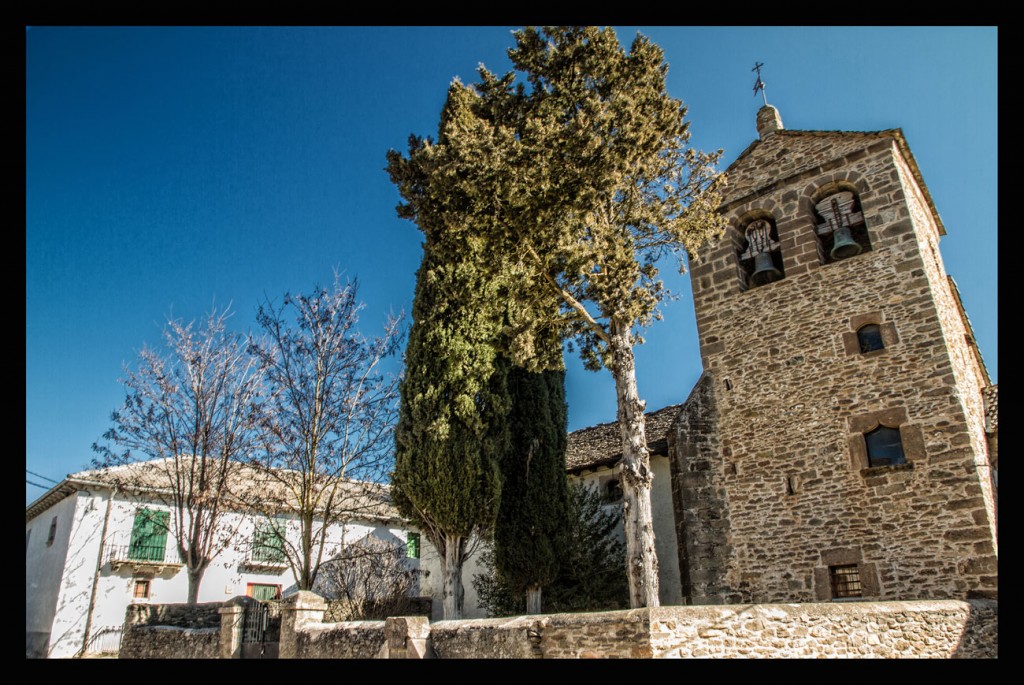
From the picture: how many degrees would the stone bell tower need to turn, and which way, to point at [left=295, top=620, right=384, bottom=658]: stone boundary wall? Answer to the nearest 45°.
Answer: approximately 45° to its right

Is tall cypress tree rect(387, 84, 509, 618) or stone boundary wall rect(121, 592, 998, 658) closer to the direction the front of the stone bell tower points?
the stone boundary wall

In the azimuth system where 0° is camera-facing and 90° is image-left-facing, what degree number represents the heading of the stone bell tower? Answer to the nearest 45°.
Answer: approximately 0°

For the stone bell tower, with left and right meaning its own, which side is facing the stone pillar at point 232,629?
right

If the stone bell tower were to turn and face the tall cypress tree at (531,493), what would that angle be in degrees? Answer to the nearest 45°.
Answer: approximately 90° to its right

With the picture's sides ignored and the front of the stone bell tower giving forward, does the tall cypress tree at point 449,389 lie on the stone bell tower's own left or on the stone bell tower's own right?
on the stone bell tower's own right

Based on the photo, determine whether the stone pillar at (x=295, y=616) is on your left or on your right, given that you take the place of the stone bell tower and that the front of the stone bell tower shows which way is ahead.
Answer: on your right

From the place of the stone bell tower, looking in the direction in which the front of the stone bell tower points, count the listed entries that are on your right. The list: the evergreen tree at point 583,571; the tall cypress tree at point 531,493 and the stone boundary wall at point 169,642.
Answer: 3

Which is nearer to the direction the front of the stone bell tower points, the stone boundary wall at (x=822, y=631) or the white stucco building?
the stone boundary wall

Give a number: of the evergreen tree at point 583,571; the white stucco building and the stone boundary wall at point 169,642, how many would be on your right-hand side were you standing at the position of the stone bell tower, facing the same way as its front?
3
